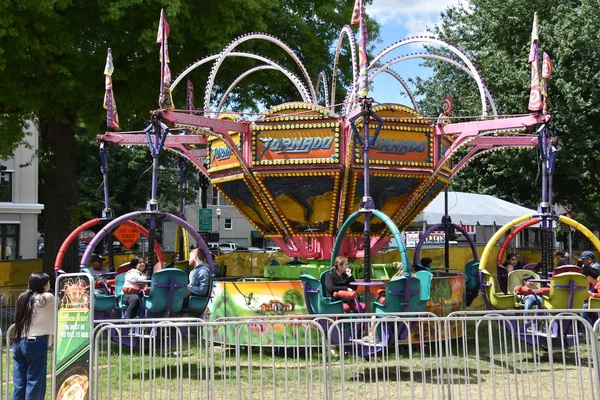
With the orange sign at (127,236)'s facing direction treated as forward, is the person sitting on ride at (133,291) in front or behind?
in front

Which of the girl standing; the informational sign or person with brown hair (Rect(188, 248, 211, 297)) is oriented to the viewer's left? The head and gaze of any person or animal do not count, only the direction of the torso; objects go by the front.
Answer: the person with brown hair

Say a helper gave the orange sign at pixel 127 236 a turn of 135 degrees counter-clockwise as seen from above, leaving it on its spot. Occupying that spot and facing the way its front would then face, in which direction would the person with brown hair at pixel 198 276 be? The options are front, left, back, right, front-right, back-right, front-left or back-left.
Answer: back-right

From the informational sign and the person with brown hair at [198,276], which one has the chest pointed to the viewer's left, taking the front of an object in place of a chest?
the person with brown hair

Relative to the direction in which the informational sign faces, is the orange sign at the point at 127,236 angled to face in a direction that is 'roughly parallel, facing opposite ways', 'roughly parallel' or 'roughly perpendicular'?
roughly parallel

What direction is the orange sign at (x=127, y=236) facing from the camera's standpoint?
toward the camera

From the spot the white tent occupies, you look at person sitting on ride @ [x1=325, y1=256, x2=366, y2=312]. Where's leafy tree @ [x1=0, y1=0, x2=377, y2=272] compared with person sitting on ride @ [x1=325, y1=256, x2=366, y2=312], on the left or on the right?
right

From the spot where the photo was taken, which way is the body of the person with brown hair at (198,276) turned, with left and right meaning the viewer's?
facing to the left of the viewer

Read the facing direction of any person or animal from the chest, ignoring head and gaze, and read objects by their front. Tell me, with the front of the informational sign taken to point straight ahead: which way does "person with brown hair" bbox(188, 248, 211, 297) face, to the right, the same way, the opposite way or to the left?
to the right

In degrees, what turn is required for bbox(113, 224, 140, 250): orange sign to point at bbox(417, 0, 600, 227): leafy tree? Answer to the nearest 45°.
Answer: approximately 90° to its left

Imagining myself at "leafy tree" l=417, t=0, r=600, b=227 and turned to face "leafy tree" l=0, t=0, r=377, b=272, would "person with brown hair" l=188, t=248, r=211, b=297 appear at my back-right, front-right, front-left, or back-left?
front-left

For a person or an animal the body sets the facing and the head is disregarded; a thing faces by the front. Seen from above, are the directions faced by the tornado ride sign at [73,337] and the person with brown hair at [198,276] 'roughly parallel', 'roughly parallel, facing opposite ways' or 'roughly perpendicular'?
roughly perpendicular

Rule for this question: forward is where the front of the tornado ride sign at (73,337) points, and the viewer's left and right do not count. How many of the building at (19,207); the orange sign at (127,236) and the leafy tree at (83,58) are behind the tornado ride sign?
3

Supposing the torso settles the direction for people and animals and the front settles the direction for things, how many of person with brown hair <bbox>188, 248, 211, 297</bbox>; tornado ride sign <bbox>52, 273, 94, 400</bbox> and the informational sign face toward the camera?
2

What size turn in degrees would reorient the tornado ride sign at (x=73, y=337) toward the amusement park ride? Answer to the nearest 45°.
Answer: approximately 135° to its left
